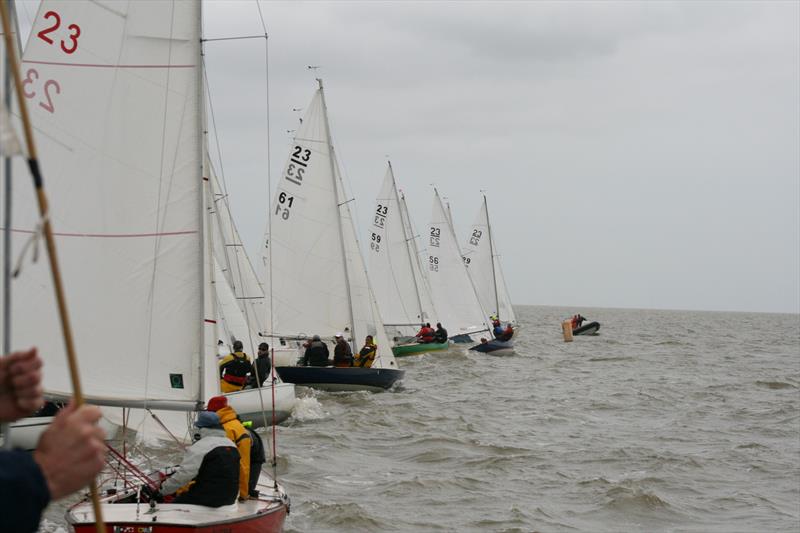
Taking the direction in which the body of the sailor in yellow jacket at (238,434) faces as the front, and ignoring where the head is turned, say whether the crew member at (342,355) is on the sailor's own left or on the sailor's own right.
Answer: on the sailor's own right
